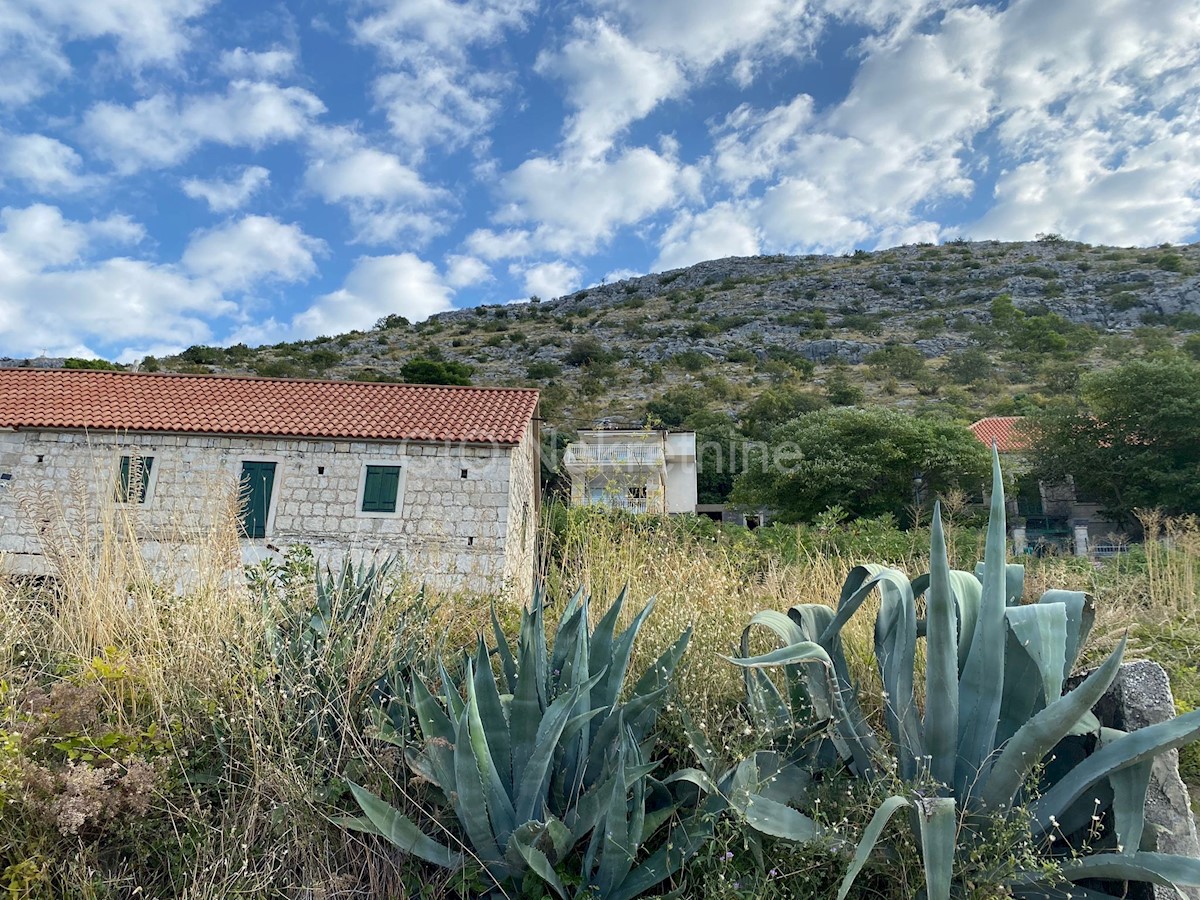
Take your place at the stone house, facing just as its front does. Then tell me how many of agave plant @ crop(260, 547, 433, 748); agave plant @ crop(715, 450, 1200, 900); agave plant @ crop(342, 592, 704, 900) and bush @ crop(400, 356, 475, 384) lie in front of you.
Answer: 3

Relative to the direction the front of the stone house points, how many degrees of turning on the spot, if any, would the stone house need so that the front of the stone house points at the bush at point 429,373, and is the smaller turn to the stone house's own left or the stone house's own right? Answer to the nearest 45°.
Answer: approximately 180°

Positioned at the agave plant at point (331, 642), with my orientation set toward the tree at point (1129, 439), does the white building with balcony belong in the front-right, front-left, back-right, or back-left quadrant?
front-left

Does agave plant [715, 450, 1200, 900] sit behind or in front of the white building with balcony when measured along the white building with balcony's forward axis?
in front

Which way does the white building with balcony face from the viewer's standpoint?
toward the camera

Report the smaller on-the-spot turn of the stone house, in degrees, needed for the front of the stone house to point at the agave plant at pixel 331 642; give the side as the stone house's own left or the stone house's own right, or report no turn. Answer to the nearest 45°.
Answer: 0° — it already faces it

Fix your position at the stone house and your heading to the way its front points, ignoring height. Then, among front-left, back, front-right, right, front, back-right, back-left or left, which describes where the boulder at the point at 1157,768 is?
front

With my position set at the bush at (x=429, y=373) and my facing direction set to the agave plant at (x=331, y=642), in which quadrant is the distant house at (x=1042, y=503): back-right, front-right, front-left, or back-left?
front-left

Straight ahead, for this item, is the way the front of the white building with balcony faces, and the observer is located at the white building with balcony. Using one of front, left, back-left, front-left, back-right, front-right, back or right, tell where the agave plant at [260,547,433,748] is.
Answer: front

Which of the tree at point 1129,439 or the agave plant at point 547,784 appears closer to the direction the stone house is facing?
the agave plant

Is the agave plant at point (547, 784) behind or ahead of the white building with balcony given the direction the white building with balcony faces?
ahead

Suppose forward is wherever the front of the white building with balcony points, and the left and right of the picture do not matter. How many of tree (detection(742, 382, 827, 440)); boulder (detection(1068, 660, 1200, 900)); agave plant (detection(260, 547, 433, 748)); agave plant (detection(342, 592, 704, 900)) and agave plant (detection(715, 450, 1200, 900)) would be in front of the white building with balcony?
4

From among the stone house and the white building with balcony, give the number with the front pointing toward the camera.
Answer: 2

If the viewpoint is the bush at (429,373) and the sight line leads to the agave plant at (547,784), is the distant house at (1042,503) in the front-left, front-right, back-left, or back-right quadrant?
front-left

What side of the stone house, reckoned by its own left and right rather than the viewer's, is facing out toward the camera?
front
